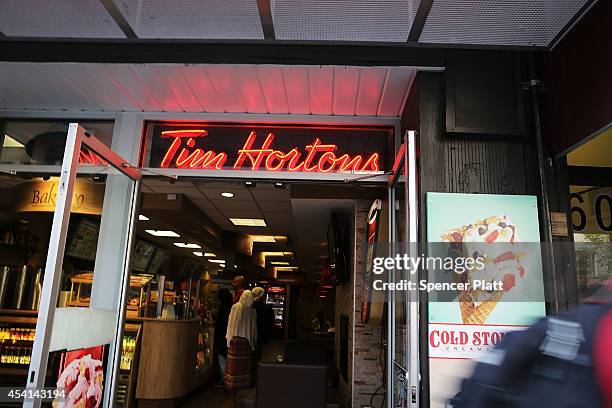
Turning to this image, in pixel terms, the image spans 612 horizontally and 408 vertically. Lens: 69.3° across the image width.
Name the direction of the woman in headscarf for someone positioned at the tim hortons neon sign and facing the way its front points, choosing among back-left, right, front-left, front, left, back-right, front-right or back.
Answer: back

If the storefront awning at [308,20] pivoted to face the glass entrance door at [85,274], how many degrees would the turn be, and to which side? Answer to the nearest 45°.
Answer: approximately 135° to its right

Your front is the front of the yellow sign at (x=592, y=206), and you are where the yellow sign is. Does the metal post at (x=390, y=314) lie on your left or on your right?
on your right

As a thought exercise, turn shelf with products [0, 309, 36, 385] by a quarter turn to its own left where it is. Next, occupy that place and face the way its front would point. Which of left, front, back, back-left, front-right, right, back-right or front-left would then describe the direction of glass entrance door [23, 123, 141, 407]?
right

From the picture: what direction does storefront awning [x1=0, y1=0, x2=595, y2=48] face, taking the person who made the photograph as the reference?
facing the viewer

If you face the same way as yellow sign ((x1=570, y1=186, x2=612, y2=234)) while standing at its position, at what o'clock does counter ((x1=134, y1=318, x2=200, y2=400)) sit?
The counter is roughly at 3 o'clock from the yellow sign.

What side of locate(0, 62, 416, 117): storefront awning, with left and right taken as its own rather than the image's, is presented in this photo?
front

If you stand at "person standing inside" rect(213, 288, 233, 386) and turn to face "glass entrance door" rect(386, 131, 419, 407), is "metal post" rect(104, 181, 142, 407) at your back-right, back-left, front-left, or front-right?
front-right

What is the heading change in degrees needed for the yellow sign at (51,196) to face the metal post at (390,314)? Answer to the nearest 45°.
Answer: approximately 45° to its left

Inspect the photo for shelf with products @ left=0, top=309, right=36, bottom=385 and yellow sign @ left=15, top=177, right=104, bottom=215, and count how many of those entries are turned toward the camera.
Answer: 2
